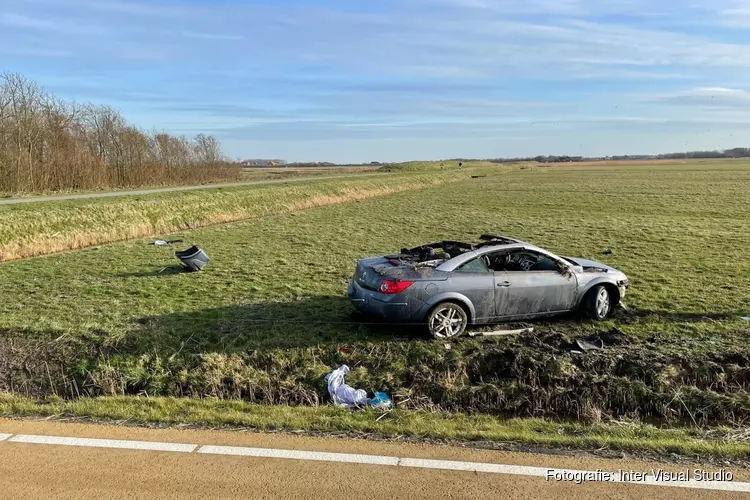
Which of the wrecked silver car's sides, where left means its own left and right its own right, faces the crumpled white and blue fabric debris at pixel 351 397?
back

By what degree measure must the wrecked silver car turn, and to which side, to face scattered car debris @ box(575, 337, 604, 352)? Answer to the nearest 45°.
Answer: approximately 45° to its right

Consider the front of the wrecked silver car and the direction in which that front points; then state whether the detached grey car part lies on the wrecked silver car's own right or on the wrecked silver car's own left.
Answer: on the wrecked silver car's own left

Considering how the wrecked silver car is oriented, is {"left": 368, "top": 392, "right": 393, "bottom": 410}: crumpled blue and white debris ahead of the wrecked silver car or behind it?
behind

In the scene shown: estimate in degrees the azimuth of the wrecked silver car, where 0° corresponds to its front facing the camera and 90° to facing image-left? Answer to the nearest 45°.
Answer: approximately 225°
